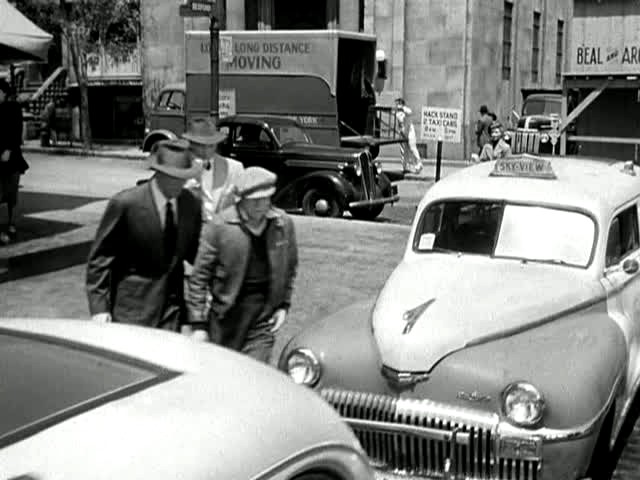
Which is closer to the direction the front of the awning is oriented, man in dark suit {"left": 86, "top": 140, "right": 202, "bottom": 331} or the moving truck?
the man in dark suit

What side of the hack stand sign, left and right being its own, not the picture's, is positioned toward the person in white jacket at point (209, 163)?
front

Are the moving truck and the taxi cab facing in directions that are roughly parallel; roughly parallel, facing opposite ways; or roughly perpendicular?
roughly perpendicular

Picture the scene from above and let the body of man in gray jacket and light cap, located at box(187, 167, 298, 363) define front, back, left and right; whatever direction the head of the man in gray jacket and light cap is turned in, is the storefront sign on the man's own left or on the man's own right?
on the man's own left

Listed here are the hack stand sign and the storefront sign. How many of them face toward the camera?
2

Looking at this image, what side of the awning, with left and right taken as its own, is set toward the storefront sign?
front

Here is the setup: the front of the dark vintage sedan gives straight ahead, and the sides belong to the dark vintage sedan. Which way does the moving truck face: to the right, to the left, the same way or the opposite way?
the opposite way

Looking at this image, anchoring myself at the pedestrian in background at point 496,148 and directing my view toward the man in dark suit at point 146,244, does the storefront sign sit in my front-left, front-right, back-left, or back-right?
back-left
